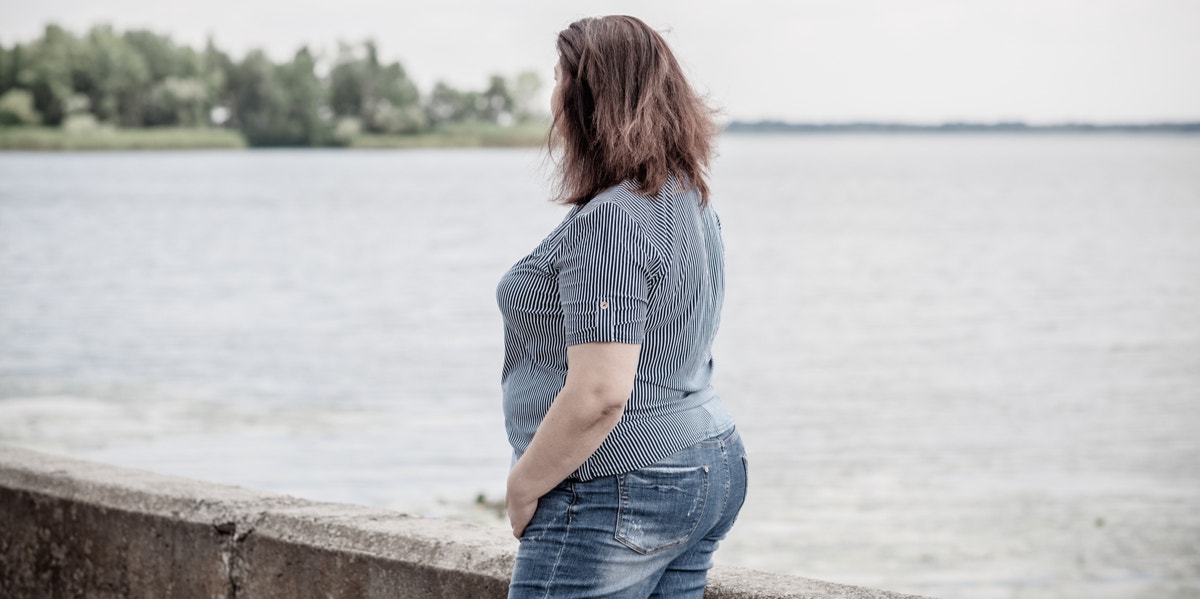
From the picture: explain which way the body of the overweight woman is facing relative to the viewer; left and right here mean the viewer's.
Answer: facing away from the viewer and to the left of the viewer

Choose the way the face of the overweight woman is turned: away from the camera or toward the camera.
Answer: away from the camera

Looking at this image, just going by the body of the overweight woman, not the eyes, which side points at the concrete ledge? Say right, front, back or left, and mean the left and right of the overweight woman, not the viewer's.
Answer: front
